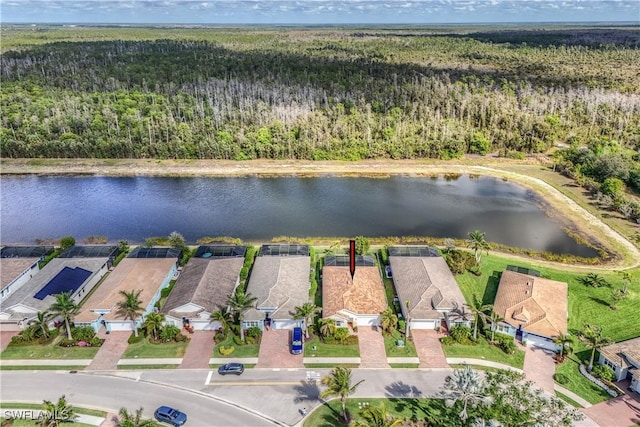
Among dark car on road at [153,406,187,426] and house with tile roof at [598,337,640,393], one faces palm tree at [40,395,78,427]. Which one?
the house with tile roof

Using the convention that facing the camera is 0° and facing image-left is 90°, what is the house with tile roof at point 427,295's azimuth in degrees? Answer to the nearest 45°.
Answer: approximately 0°

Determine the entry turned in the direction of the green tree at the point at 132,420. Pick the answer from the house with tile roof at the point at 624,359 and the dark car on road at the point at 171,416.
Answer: the house with tile roof

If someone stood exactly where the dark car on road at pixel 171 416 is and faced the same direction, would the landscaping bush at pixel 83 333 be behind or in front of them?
behind

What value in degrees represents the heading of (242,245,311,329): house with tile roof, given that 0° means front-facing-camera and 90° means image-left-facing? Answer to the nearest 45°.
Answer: approximately 0°
